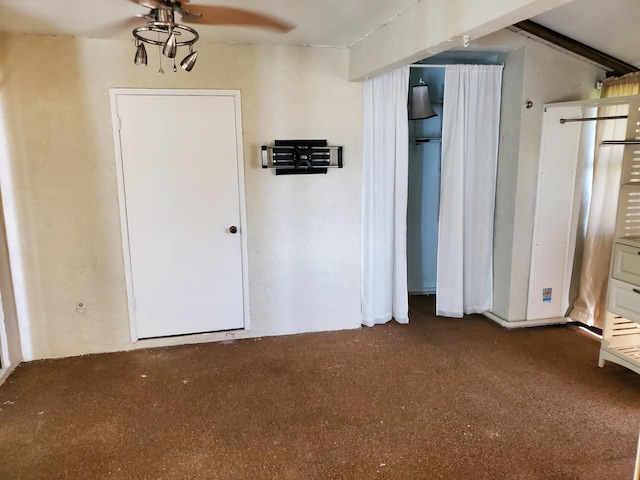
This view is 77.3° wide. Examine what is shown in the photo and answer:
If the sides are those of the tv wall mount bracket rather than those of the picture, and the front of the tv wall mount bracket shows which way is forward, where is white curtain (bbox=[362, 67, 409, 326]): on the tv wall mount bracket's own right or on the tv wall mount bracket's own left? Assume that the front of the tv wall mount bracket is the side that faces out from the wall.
on the tv wall mount bracket's own left

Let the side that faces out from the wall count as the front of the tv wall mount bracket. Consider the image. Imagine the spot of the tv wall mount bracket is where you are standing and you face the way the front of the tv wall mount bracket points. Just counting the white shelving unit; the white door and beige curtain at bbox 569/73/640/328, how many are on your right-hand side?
1

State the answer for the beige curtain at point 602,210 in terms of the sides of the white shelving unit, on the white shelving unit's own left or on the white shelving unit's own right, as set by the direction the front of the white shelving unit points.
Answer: on the white shelving unit's own right

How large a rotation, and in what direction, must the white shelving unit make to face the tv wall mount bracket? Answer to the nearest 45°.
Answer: approximately 45° to its right

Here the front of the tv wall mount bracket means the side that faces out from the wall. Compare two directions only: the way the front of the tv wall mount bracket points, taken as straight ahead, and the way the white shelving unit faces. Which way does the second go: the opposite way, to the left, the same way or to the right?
to the right

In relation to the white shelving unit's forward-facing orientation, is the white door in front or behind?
in front

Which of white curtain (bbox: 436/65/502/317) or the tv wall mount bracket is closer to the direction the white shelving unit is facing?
the tv wall mount bracket

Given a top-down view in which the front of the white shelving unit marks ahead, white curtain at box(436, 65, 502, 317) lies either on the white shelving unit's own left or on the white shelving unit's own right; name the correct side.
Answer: on the white shelving unit's own right

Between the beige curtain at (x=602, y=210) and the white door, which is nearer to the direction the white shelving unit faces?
the white door

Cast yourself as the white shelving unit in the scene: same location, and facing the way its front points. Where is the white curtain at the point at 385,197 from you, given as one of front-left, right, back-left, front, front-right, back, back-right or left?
front-right

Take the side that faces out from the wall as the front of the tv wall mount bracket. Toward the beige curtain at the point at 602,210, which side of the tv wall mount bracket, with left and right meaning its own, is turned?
left

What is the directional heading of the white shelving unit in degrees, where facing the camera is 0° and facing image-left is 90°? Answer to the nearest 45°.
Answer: approximately 45°

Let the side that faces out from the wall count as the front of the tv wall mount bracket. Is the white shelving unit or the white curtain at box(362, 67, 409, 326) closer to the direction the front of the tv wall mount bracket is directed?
the white shelving unit

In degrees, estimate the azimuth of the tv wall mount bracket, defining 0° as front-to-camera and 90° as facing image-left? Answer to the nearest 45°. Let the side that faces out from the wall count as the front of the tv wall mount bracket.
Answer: approximately 0°

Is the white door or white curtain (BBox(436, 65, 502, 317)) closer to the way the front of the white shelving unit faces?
the white door
